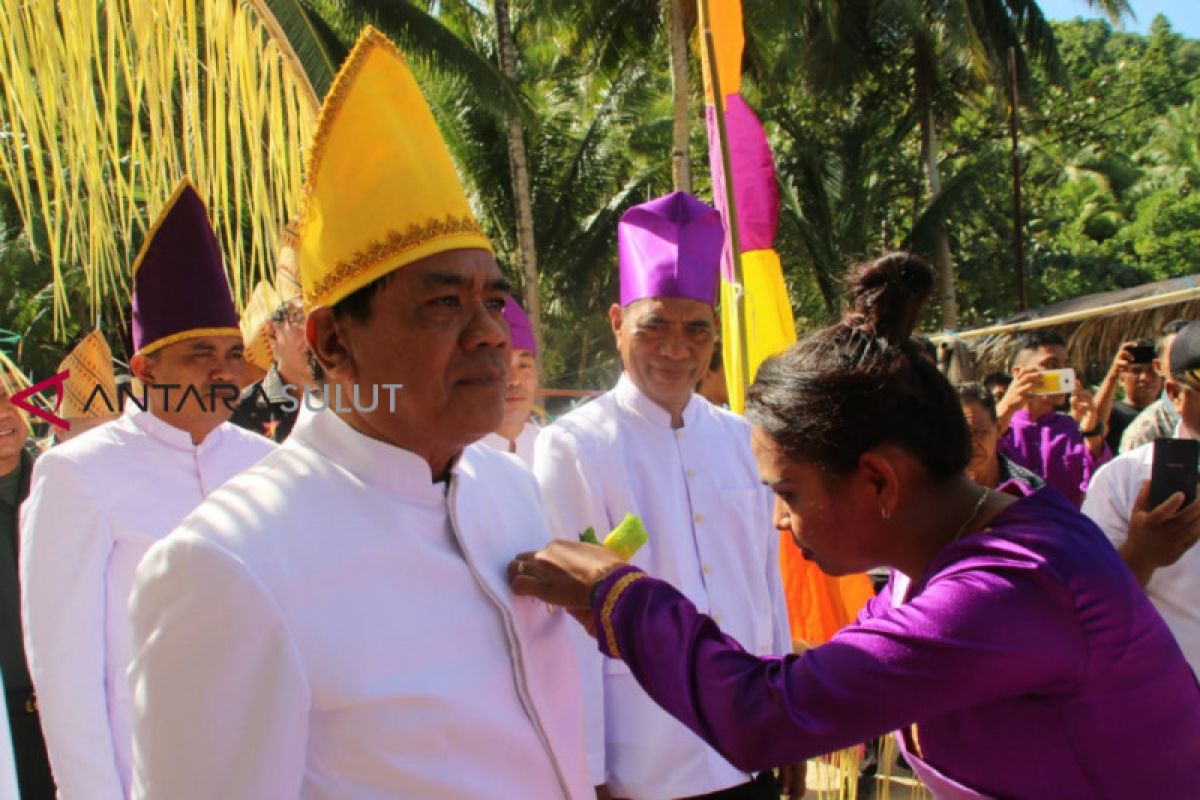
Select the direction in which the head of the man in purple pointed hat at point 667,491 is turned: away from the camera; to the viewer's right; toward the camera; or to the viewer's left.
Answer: toward the camera

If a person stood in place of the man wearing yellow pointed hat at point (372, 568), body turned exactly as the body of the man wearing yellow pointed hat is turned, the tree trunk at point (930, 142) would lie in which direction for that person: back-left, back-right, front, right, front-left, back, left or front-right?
left

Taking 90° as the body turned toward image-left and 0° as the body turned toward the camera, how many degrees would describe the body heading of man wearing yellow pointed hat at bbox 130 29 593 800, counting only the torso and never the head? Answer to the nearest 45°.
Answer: approximately 315°

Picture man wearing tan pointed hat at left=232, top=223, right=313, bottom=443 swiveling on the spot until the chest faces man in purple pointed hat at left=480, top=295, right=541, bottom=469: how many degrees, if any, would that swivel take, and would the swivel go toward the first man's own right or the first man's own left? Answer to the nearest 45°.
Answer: approximately 45° to the first man's own left

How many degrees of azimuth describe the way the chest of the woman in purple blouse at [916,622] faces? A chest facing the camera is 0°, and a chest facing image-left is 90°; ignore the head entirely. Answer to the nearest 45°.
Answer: approximately 90°

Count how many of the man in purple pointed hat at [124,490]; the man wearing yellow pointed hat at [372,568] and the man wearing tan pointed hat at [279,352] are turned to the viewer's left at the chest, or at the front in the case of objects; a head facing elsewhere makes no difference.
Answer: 0

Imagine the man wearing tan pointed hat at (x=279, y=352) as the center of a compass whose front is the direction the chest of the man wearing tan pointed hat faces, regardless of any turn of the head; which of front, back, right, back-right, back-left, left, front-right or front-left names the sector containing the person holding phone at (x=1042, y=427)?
front-left

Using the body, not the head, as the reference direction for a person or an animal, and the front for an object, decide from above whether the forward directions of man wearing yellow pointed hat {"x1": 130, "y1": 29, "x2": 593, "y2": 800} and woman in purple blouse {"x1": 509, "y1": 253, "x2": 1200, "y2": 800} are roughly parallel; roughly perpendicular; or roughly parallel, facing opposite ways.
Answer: roughly parallel, facing opposite ways

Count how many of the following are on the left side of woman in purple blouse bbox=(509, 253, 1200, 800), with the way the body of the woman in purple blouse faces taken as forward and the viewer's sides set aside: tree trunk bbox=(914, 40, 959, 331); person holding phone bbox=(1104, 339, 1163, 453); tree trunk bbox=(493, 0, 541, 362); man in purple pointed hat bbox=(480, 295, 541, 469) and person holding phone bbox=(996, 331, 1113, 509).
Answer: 0

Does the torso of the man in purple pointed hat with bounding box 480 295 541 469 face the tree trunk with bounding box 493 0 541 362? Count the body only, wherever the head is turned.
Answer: no

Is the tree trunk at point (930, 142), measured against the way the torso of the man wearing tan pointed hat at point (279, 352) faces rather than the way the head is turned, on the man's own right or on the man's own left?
on the man's own left

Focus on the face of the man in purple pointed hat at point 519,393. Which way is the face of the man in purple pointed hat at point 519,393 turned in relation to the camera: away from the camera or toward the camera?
toward the camera

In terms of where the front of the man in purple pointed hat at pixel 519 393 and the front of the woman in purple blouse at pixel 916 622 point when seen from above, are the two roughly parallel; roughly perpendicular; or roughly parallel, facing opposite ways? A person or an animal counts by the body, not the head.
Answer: roughly perpendicular

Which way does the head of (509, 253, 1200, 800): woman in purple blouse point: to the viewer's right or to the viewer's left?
to the viewer's left

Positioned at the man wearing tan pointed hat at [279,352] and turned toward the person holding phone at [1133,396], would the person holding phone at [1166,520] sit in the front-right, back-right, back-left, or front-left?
front-right

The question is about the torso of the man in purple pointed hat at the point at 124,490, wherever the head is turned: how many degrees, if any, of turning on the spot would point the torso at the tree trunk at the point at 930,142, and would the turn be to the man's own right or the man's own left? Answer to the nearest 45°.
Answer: approximately 90° to the man's own left

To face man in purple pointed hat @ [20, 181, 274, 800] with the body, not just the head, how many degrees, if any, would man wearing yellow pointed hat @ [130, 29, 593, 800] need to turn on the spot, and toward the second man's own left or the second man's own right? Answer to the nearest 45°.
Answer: approximately 180°

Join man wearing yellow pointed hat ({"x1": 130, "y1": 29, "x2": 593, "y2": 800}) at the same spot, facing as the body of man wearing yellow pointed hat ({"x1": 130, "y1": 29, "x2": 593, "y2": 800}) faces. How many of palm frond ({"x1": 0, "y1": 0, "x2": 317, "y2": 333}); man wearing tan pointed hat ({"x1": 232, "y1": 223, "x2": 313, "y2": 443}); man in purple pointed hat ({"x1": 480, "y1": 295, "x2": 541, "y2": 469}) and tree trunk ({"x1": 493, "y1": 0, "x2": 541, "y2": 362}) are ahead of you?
0

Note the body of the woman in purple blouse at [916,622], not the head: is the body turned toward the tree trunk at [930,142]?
no

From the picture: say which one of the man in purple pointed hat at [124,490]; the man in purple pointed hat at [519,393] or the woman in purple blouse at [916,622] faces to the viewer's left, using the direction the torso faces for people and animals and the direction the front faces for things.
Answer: the woman in purple blouse
